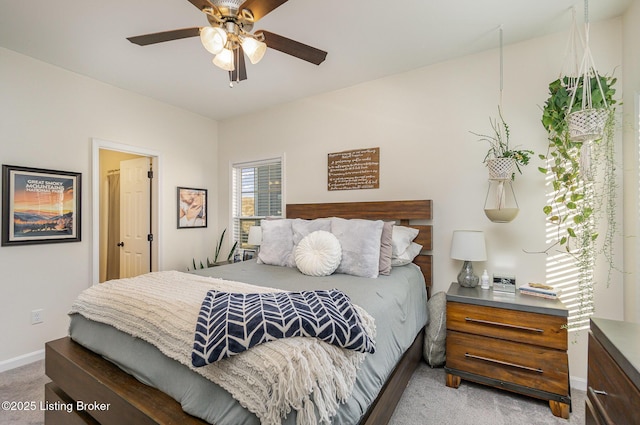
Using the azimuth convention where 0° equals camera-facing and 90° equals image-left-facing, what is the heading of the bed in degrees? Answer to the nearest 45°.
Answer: approximately 45°

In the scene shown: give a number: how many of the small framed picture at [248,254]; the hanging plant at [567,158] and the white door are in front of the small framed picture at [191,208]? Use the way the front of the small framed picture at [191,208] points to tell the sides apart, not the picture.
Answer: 2

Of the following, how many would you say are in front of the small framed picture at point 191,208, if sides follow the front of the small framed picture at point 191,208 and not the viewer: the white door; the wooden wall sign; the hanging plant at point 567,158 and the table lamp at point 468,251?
3

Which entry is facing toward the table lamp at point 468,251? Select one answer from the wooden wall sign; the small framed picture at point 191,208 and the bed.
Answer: the small framed picture

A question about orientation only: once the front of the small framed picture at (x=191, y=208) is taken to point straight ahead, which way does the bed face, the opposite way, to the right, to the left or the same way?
to the right

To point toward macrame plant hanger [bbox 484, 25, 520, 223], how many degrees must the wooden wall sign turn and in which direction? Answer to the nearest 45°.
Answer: approximately 90° to its left

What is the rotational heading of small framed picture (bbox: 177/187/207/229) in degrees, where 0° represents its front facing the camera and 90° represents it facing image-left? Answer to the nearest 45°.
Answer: approximately 315°

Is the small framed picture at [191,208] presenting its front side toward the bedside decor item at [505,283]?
yes

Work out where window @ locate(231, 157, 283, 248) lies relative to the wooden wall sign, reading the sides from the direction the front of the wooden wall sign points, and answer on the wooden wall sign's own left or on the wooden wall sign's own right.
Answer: on the wooden wall sign's own right

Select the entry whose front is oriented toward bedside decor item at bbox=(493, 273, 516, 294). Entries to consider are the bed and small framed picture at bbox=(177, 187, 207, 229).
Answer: the small framed picture

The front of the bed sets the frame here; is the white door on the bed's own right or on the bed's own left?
on the bed's own right

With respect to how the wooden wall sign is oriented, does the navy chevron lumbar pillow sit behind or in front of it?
in front

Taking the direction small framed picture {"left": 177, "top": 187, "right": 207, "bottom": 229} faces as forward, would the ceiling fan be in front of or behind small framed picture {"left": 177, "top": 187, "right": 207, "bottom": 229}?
in front
